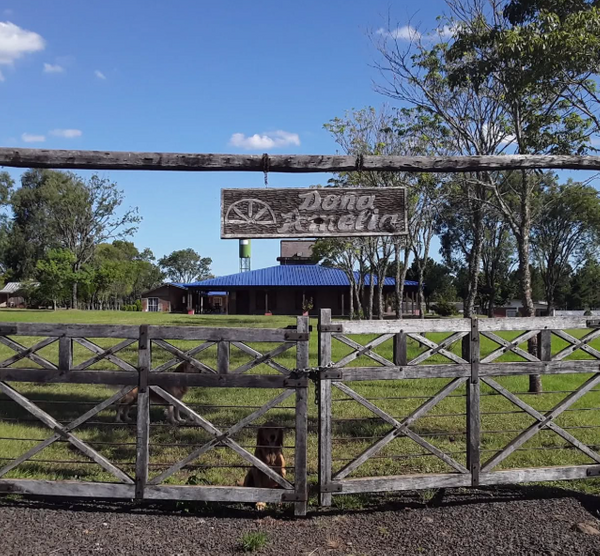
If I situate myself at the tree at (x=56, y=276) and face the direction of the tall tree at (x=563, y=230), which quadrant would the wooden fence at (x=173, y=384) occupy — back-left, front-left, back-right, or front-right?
front-right

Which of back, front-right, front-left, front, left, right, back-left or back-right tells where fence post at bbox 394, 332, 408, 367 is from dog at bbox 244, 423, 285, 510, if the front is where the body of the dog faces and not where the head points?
left

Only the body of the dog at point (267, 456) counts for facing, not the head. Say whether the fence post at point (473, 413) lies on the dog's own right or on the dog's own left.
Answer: on the dog's own left

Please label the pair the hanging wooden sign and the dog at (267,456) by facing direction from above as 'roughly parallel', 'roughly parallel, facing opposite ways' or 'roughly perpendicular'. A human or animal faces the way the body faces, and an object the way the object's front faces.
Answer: roughly parallel

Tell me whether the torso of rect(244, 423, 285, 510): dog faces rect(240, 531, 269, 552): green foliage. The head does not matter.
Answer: yes

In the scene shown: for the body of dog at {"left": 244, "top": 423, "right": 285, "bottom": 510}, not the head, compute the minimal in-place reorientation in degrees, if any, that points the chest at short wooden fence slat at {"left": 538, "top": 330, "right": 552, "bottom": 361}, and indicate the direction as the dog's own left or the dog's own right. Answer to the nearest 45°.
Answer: approximately 90° to the dog's own left

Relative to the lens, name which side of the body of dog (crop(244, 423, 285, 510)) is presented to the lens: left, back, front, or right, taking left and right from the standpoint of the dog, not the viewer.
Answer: front

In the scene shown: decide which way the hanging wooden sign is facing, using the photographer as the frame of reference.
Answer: facing the viewer

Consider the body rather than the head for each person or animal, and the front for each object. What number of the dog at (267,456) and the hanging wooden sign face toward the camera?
2

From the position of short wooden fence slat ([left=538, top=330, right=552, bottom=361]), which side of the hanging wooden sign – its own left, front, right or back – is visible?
left
